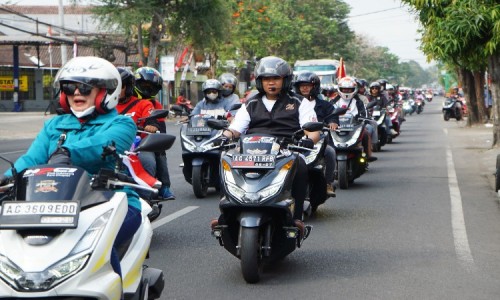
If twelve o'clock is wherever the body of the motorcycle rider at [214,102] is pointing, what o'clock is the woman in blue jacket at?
The woman in blue jacket is roughly at 12 o'clock from the motorcycle rider.

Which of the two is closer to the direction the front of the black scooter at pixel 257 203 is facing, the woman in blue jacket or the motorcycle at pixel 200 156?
the woman in blue jacket

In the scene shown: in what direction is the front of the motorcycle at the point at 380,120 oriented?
toward the camera

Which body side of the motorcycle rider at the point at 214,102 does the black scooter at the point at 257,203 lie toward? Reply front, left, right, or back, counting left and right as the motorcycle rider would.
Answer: front

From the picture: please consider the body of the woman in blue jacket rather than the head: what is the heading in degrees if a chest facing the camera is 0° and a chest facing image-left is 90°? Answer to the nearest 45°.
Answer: approximately 45°

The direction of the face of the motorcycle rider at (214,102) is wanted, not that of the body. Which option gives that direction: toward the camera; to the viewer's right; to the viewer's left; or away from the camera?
toward the camera

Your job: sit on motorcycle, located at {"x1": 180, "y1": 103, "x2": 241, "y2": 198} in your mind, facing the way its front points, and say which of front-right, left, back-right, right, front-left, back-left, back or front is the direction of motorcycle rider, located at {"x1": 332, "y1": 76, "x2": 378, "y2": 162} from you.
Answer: back-left

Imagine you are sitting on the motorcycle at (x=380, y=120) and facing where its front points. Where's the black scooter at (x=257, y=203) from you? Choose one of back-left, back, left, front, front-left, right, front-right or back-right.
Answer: front

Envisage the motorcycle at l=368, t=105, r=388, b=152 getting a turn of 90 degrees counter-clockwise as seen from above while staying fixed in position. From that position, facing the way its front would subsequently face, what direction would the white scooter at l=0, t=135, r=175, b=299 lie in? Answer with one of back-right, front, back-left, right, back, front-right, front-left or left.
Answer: right

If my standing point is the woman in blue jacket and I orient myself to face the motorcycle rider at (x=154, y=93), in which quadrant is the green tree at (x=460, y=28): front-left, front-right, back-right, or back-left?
front-right

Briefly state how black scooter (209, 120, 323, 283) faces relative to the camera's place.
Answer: facing the viewer

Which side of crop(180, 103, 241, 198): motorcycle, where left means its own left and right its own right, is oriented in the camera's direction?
front

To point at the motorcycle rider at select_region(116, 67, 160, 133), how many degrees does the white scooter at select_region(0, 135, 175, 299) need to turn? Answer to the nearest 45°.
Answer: approximately 135° to its right

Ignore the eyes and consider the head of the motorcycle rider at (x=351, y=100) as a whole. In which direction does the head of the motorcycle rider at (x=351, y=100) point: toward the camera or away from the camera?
toward the camera
